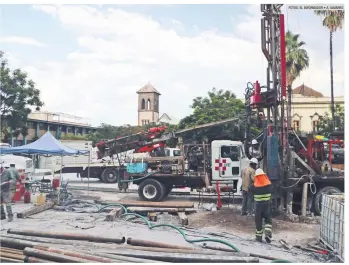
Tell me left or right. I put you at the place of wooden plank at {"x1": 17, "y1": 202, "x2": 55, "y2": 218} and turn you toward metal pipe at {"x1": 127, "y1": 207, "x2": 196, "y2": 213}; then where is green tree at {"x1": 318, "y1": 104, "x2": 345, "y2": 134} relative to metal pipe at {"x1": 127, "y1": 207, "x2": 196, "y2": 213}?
left

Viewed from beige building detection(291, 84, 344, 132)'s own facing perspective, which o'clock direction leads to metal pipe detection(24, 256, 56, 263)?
The metal pipe is roughly at 12 o'clock from the beige building.

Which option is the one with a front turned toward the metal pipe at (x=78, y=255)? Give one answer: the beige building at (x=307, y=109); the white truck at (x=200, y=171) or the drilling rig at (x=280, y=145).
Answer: the beige building

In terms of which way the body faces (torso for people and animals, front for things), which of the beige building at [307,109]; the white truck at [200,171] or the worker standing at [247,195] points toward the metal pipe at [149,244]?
the beige building

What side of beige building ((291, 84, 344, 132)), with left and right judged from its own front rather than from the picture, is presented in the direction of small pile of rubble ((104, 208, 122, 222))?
front

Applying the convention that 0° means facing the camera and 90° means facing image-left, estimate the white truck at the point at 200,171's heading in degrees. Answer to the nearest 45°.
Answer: approximately 270°

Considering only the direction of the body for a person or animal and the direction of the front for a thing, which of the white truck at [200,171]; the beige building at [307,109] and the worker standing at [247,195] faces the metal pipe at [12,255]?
the beige building

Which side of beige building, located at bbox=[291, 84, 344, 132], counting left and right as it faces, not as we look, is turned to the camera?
front

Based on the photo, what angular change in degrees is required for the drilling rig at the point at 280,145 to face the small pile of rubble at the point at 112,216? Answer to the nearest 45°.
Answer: approximately 135° to its right
